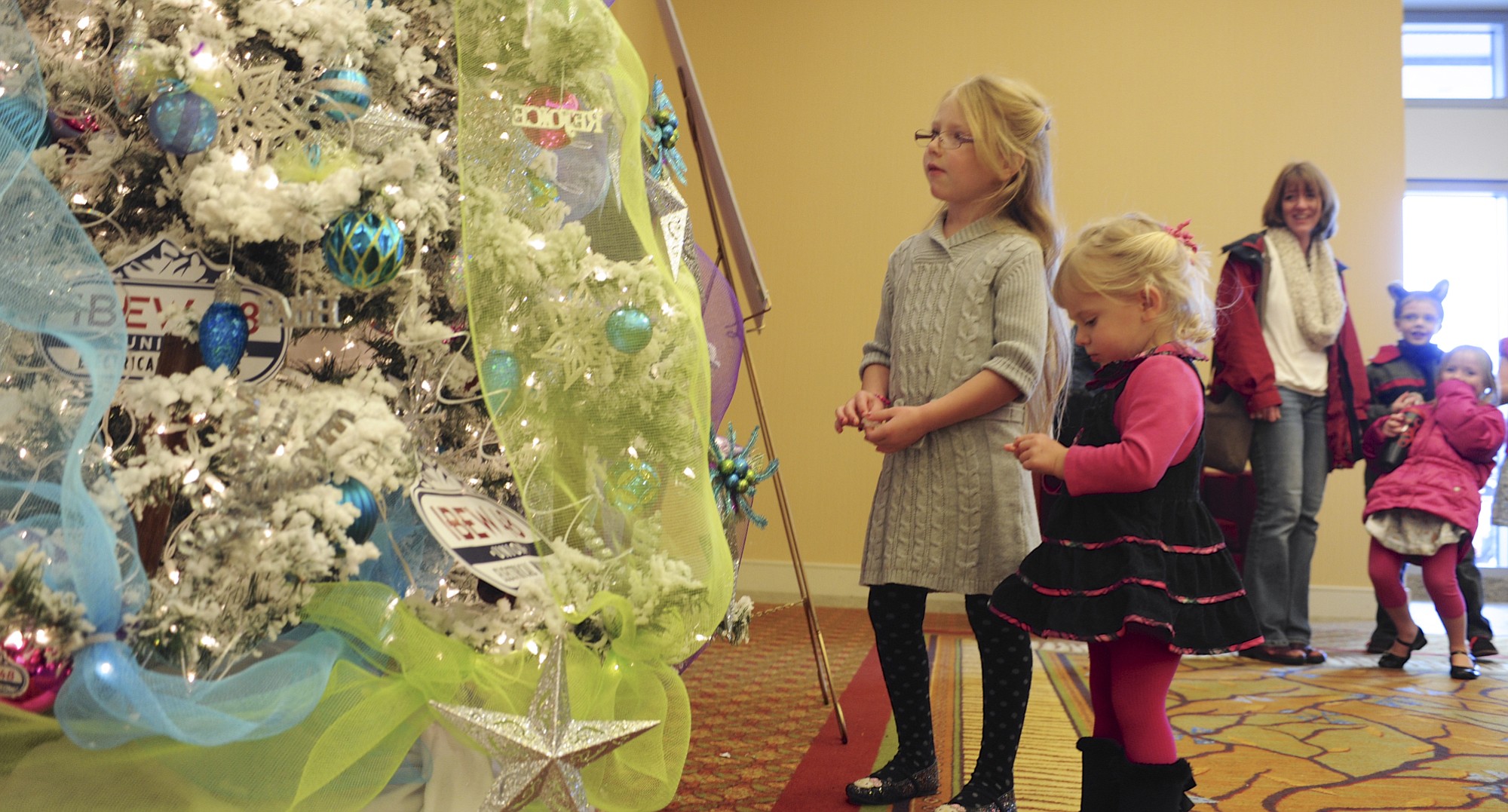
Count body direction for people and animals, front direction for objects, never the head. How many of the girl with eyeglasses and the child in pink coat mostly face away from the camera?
0

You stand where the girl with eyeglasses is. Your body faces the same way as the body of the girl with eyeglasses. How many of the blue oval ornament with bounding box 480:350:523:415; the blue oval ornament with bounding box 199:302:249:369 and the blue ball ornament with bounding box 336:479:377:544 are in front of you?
3

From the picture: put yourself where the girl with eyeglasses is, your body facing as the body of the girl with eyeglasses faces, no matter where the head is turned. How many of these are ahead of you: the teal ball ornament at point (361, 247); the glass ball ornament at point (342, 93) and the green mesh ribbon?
3

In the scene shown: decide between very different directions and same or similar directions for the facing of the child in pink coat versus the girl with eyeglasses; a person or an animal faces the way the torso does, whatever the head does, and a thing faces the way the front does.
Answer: same or similar directions

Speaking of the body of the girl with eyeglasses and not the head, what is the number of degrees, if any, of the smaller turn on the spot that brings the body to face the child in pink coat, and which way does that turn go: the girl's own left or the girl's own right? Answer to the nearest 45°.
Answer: approximately 180°

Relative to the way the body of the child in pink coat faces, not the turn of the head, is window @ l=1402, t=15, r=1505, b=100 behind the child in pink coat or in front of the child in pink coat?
behind

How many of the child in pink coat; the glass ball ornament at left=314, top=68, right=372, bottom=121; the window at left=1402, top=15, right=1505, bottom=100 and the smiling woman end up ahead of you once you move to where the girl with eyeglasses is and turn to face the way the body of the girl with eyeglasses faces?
1

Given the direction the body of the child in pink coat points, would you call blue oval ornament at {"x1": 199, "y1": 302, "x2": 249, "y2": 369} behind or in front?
in front

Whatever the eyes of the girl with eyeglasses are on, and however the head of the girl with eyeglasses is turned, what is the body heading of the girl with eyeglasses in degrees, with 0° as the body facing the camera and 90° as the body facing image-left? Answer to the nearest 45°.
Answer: approximately 45°

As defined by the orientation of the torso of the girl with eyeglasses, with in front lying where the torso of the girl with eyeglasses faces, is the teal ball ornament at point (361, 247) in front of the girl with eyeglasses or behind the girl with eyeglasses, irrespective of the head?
in front

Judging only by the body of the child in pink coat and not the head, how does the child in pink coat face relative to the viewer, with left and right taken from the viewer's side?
facing the viewer and to the left of the viewer

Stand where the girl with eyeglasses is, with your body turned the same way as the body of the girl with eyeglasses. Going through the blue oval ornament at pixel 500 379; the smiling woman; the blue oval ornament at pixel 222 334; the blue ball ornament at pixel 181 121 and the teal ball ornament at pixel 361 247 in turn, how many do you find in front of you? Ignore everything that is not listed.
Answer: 4
